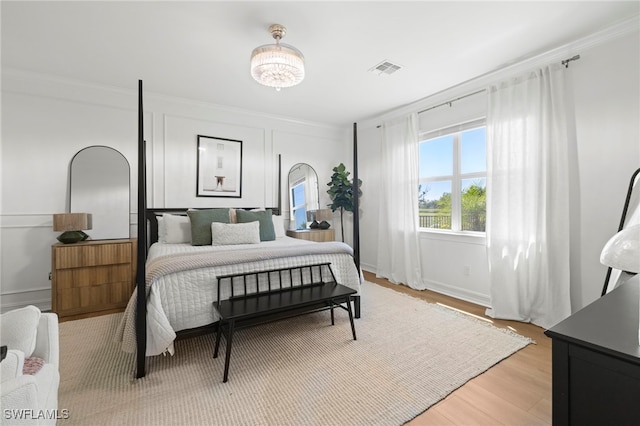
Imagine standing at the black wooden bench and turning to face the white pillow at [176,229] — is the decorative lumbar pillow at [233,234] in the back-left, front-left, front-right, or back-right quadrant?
front-right

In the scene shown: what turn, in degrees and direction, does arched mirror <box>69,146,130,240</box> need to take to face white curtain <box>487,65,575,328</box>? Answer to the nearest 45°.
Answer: approximately 45° to its left

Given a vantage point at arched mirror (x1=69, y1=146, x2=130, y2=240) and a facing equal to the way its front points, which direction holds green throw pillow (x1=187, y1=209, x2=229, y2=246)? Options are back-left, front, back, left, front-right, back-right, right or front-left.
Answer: front-left

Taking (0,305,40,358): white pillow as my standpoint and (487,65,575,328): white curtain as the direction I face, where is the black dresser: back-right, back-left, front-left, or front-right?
front-right

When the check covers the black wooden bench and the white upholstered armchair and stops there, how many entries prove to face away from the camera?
0

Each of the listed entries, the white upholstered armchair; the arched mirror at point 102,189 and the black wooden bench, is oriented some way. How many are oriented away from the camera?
0

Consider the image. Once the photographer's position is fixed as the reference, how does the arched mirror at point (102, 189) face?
facing the viewer

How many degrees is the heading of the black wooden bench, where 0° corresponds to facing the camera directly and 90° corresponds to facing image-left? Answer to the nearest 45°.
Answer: approximately 315°

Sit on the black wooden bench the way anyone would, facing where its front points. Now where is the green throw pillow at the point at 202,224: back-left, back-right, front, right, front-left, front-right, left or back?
back

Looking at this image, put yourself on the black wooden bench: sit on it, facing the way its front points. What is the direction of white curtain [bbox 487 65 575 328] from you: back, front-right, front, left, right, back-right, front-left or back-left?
front-left

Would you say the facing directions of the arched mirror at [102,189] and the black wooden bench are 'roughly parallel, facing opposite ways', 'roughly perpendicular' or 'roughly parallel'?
roughly parallel

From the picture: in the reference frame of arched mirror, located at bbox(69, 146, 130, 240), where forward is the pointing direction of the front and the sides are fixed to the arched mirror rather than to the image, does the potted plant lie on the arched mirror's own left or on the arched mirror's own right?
on the arched mirror's own left

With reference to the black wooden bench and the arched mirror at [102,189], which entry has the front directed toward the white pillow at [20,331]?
the arched mirror

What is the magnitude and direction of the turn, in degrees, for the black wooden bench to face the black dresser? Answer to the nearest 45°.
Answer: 0° — it already faces it

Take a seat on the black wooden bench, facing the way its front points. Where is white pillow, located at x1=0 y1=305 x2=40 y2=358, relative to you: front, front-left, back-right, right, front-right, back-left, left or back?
right

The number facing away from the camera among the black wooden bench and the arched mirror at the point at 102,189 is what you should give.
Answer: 0
